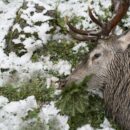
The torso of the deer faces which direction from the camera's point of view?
to the viewer's left
